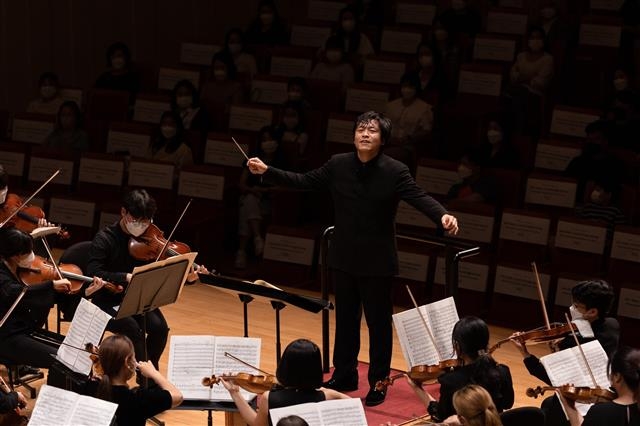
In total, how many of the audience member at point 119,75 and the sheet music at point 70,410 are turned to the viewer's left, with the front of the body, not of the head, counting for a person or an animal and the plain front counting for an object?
0

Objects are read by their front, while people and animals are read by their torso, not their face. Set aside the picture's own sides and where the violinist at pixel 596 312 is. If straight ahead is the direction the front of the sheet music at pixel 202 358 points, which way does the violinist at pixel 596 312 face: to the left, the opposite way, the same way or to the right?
to the right

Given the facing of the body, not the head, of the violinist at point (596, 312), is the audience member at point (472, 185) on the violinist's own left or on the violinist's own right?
on the violinist's own right

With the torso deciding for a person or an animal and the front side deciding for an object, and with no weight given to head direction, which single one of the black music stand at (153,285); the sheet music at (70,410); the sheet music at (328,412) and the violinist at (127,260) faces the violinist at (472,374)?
the violinist at (127,260)

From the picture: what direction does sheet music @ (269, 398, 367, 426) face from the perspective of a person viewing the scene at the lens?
facing the viewer

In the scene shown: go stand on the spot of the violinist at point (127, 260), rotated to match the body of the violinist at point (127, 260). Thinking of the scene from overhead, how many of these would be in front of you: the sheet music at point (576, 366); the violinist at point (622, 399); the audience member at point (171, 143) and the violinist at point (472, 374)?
3

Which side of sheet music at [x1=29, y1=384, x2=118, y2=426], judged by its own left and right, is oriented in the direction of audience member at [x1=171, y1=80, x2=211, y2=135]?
back

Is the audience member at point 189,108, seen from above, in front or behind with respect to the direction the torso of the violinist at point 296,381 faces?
in front

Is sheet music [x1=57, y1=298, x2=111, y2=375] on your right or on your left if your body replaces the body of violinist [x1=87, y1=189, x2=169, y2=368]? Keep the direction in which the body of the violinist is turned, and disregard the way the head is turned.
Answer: on your right

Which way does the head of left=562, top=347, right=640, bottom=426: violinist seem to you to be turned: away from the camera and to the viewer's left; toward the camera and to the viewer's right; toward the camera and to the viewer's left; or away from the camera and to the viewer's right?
away from the camera and to the viewer's left

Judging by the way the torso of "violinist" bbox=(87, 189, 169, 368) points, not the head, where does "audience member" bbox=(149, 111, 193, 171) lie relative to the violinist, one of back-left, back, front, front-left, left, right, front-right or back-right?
back-left

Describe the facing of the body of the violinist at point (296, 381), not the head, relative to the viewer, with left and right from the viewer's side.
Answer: facing away from the viewer

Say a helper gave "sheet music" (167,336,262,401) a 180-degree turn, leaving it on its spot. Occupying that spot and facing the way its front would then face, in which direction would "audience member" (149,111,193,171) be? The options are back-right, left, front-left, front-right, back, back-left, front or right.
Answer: front

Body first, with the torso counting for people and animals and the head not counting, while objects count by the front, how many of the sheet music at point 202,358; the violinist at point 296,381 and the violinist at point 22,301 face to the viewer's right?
1

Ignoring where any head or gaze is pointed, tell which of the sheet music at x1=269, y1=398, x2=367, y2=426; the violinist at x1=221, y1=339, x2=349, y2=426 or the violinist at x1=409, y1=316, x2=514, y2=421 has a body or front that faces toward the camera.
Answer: the sheet music

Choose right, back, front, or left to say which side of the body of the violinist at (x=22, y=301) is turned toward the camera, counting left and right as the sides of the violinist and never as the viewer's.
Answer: right
